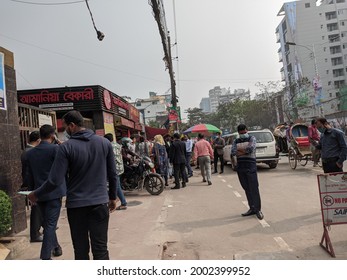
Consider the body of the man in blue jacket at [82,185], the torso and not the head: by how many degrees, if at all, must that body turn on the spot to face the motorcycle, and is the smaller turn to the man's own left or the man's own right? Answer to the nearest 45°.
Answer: approximately 45° to the man's own right

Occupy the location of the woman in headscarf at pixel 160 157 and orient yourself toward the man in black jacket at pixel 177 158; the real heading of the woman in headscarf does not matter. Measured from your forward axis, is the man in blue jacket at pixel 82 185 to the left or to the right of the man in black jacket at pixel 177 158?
right

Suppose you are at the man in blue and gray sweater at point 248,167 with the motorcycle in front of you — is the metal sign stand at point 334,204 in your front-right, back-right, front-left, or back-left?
back-left

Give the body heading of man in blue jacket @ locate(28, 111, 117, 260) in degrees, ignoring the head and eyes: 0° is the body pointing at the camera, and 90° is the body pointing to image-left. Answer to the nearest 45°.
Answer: approximately 135°

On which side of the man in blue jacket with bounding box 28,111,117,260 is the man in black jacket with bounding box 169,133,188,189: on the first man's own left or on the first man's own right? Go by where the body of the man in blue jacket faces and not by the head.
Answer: on the first man's own right

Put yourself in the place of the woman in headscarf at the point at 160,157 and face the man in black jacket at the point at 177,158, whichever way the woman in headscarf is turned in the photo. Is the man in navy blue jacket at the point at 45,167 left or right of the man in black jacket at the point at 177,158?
right
